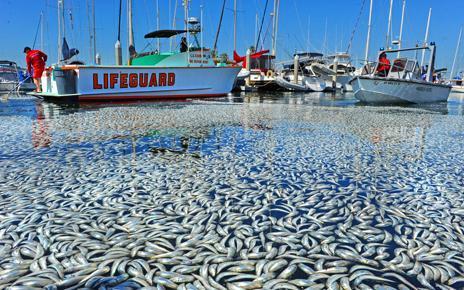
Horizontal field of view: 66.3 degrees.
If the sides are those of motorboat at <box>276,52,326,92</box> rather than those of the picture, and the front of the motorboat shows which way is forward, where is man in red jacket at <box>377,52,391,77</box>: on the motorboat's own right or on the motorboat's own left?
on the motorboat's own left

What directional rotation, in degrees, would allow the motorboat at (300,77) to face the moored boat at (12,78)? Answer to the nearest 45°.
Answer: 0° — it already faces it

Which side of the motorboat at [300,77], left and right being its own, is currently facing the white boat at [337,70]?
back

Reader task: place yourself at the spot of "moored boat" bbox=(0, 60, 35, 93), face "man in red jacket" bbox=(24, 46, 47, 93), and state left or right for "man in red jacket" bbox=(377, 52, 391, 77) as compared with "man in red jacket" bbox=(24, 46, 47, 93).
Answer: left

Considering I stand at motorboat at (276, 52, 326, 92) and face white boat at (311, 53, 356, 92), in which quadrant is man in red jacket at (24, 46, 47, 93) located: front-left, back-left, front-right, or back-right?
back-right

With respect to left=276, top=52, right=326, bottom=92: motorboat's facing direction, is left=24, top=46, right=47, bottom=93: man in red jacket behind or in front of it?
in front

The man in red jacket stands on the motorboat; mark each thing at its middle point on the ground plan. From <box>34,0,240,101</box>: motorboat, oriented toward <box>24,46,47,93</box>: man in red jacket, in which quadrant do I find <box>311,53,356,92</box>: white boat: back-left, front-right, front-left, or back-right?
back-right

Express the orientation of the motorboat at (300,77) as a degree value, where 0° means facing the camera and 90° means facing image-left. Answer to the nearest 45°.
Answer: approximately 45°
